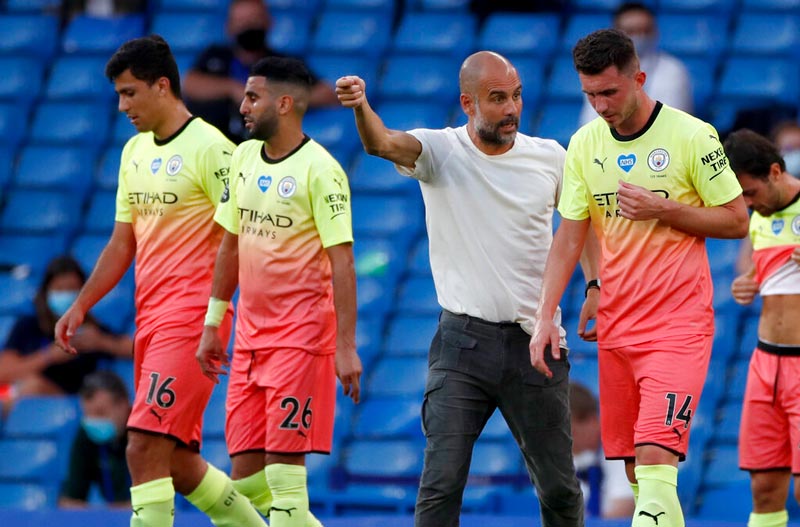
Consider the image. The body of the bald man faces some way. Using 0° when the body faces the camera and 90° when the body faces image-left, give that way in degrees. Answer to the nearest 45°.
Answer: approximately 315°

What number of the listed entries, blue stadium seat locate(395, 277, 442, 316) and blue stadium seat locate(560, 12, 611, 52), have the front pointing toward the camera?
2

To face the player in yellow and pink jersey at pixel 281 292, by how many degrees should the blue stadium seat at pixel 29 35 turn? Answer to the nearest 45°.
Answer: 0° — it already faces them

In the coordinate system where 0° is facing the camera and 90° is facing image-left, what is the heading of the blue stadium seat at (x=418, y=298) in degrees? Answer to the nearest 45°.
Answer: approximately 0°

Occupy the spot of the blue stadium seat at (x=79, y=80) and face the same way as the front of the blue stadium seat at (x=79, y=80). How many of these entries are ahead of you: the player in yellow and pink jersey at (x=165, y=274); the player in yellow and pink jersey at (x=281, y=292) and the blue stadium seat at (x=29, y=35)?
2

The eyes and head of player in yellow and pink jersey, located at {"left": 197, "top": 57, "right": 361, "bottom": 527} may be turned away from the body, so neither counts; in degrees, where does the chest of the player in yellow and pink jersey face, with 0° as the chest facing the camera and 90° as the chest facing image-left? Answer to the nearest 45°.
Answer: approximately 45°
